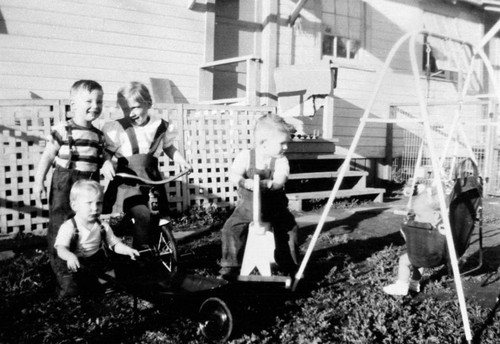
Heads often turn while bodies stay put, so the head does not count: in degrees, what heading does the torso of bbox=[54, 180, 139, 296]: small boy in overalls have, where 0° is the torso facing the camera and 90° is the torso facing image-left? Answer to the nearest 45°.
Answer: approximately 315°

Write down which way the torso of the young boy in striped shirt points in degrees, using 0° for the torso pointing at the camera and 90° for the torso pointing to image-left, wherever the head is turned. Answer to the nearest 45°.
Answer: approximately 315°

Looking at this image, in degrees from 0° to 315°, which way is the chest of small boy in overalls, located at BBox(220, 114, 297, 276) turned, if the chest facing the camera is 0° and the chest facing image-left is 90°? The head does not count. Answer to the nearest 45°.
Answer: approximately 0°

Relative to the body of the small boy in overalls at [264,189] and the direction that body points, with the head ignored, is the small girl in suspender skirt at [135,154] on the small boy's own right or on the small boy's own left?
on the small boy's own right

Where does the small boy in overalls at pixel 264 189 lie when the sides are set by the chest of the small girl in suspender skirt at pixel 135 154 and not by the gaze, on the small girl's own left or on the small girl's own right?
on the small girl's own left

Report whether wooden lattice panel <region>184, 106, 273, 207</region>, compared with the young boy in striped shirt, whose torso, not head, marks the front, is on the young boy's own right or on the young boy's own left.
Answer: on the young boy's own left

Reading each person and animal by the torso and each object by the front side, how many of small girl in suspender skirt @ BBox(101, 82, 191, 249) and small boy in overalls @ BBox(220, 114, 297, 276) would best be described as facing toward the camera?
2
